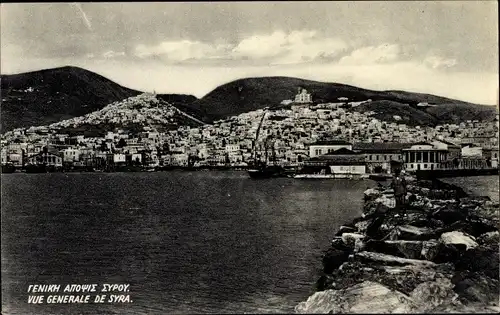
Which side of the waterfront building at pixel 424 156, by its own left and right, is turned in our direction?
front

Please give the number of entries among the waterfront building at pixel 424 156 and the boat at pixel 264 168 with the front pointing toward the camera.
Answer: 1

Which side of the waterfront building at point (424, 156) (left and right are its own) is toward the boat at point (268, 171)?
right
